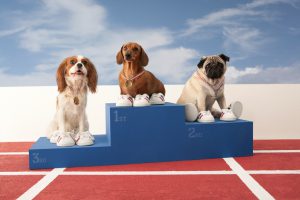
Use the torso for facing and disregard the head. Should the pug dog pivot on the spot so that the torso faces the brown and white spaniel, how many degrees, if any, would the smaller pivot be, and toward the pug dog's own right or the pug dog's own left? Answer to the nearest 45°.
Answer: approximately 90° to the pug dog's own right

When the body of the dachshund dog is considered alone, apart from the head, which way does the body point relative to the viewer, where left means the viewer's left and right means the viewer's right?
facing the viewer and to the left of the viewer

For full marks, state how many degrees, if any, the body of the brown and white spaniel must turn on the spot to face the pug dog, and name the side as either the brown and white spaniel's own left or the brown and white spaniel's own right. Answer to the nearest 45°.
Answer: approximately 90° to the brown and white spaniel's own left

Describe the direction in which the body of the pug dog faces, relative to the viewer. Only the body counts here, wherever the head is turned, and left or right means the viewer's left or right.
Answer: facing the viewer and to the right of the viewer

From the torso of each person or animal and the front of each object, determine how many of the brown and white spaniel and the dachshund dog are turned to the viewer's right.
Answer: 0

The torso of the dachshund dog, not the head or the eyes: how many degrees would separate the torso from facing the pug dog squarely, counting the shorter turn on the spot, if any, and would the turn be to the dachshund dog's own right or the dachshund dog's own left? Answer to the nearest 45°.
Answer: approximately 135° to the dachshund dog's own left

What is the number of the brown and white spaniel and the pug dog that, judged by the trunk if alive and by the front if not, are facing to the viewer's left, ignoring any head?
0

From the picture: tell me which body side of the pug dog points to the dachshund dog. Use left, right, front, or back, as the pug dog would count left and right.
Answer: right

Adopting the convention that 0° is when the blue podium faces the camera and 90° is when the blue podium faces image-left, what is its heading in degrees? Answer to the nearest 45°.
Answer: approximately 0°
